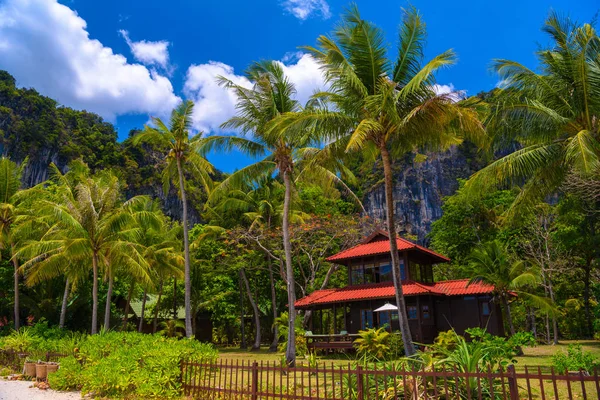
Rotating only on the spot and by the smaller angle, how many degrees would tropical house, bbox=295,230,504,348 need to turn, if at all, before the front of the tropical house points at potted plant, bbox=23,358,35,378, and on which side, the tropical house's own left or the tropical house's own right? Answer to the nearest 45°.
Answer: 0° — it already faces it

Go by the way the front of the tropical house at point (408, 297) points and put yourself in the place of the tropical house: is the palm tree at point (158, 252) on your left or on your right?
on your right

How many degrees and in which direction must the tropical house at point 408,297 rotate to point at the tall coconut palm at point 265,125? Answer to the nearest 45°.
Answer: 0° — it already faces it

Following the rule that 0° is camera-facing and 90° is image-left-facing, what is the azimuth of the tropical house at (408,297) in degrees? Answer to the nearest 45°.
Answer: approximately 45°

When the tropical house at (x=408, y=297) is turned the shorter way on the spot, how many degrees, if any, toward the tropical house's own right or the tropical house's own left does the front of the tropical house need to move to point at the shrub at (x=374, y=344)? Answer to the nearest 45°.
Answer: approximately 45° to the tropical house's own left

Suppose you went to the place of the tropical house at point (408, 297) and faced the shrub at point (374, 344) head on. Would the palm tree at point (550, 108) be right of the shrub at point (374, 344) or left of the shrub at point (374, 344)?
left

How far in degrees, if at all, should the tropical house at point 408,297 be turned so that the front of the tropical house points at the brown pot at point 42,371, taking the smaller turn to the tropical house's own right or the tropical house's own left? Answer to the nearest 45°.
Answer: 0° — it already faces it

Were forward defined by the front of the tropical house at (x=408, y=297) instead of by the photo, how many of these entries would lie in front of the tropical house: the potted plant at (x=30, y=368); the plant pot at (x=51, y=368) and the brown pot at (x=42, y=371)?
3
